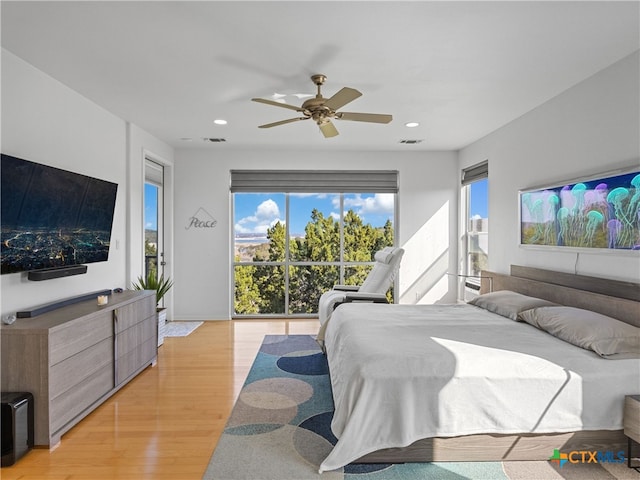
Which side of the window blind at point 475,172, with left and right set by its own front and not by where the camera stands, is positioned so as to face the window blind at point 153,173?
front

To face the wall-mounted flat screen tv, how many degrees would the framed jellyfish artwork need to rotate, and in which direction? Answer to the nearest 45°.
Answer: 0° — it already faces it

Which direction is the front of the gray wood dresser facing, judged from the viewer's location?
facing the viewer and to the right of the viewer

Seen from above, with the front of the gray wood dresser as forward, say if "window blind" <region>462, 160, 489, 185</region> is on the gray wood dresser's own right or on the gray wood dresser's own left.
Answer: on the gray wood dresser's own left

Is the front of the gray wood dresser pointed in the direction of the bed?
yes

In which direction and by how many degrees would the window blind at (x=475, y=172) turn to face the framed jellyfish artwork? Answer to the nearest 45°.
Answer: approximately 45° to its left

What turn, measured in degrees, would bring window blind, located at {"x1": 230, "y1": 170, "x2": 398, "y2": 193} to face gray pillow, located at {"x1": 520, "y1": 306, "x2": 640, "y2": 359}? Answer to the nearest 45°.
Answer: approximately 45° to its left

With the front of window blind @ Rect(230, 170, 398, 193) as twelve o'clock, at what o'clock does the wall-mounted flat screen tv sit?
The wall-mounted flat screen tv is roughly at 1 o'clock from the window blind.

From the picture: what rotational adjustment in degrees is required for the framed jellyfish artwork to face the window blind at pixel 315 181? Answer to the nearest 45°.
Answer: approximately 45° to its right

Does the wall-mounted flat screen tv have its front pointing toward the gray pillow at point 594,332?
yes

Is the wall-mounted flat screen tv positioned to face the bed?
yes

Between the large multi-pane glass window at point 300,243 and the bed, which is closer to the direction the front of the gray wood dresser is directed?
the bed

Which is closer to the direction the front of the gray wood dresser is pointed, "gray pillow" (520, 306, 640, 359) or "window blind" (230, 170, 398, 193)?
the gray pillow

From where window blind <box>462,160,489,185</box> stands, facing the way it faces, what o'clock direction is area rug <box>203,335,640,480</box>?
The area rug is roughly at 11 o'clock from the window blind.

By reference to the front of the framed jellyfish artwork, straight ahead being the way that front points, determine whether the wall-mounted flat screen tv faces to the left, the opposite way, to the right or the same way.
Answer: the opposite way
